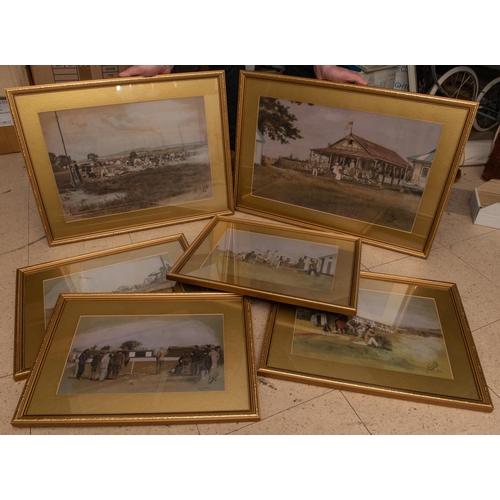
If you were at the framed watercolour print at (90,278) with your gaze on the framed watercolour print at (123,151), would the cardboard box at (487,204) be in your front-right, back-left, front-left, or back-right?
front-right

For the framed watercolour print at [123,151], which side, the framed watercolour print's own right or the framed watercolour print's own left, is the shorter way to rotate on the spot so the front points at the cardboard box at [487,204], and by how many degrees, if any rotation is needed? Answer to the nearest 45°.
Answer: approximately 90° to the framed watercolour print's own left

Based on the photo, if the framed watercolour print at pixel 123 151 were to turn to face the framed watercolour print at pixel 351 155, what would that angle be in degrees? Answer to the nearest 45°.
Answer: approximately 90° to its left

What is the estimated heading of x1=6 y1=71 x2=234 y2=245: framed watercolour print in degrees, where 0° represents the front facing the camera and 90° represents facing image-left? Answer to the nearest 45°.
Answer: approximately 0°

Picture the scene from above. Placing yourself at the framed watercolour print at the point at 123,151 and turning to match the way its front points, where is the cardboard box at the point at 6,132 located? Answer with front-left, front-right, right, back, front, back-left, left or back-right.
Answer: back-right

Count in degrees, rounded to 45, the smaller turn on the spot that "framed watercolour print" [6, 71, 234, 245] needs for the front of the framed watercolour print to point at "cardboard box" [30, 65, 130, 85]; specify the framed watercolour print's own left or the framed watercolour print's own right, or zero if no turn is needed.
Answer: approximately 180°

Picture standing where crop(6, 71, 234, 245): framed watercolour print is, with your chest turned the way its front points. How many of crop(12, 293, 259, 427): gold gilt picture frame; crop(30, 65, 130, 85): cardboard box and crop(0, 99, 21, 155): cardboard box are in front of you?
1

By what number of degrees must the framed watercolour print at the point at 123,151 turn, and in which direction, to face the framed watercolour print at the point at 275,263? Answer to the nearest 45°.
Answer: approximately 45° to its left

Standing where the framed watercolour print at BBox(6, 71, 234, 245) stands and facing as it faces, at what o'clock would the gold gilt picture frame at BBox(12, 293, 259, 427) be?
The gold gilt picture frame is roughly at 12 o'clock from the framed watercolour print.

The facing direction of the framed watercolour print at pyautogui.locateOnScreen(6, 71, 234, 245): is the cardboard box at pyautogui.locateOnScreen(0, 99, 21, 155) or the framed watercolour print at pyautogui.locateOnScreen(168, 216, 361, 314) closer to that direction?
the framed watercolour print

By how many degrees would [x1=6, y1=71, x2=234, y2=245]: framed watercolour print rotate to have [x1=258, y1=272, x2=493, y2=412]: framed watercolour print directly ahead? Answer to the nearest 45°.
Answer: approximately 45° to its left
